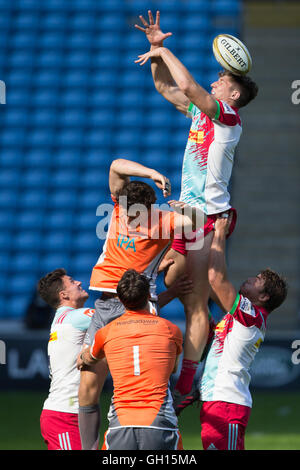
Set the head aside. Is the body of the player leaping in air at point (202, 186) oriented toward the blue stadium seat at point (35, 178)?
no

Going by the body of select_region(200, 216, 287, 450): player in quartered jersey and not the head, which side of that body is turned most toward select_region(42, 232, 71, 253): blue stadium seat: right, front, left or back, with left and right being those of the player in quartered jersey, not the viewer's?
right

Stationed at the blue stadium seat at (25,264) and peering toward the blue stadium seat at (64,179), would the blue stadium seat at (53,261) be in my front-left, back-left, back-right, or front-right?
front-right

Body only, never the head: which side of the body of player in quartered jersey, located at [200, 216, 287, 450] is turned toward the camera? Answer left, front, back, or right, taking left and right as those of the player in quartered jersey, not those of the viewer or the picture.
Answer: left

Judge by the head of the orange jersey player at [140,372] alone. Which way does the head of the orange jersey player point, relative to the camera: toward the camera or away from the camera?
away from the camera

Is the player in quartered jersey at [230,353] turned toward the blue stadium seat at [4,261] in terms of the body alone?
no

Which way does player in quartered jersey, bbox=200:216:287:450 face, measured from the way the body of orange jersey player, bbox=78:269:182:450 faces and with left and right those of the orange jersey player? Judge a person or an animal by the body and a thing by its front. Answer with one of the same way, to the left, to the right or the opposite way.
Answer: to the left

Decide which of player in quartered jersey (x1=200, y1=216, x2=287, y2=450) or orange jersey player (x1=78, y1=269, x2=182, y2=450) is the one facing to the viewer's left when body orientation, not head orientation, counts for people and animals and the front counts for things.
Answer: the player in quartered jersey

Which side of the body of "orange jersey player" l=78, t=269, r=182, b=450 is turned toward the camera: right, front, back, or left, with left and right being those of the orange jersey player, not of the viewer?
back

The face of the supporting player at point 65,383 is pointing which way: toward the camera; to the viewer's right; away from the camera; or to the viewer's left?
to the viewer's right

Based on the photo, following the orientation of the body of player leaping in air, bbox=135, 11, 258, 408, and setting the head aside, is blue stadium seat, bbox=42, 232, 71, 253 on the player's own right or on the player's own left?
on the player's own right

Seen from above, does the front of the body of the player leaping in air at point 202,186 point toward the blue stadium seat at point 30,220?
no

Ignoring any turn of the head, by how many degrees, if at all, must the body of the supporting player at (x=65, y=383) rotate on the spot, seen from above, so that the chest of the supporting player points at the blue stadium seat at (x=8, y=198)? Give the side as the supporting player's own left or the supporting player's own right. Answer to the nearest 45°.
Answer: approximately 90° to the supporting player's own left

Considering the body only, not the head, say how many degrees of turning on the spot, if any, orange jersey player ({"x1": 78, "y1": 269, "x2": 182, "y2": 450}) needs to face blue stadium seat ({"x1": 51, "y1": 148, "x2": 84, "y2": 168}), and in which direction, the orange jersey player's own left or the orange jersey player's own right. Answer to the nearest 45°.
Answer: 0° — they already face it

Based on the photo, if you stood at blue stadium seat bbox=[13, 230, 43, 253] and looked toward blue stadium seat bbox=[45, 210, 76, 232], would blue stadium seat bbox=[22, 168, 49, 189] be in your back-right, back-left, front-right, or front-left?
front-left
